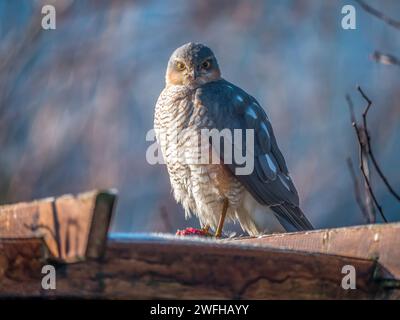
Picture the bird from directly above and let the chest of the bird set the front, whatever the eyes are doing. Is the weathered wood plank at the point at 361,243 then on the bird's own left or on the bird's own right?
on the bird's own left

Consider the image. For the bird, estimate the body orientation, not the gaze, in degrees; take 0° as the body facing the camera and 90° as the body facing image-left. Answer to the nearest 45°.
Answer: approximately 45°
